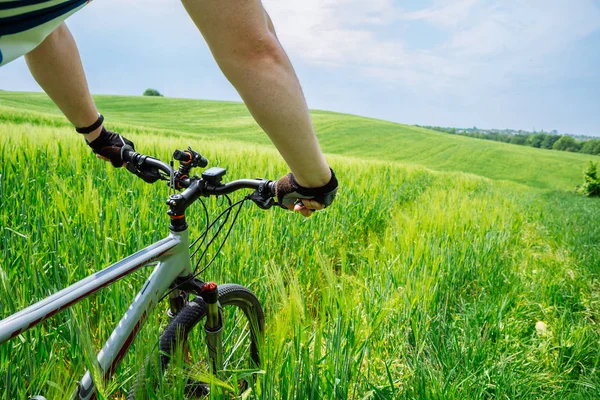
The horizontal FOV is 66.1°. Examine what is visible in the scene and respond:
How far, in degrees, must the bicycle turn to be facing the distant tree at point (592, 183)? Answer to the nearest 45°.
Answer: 0° — it already faces it

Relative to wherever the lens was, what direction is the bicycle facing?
facing away from the viewer and to the right of the viewer
